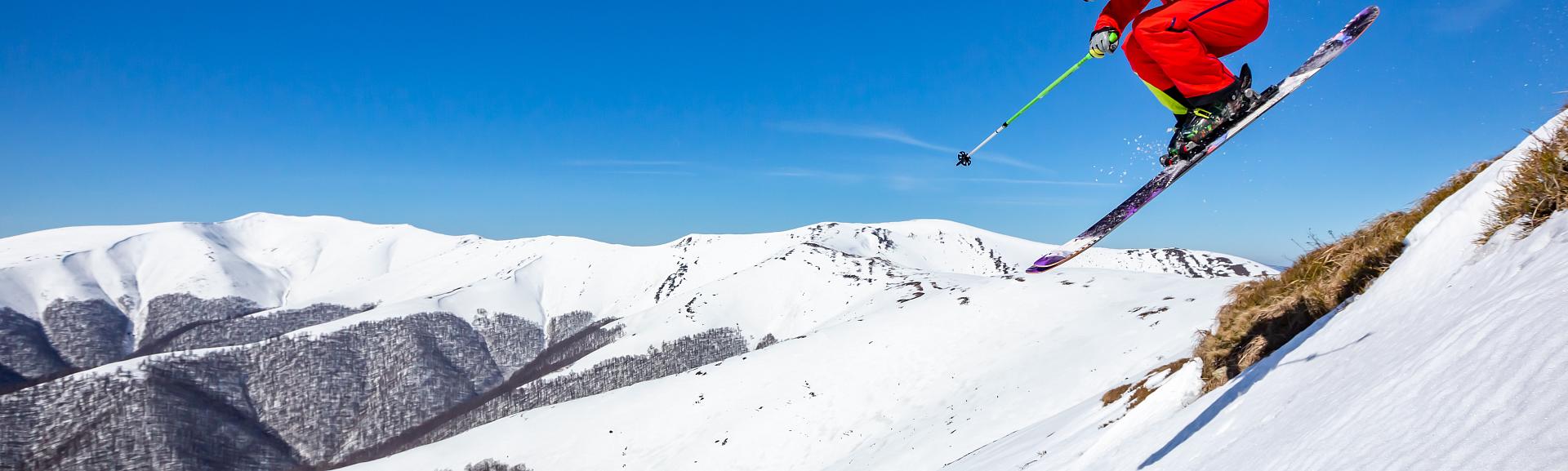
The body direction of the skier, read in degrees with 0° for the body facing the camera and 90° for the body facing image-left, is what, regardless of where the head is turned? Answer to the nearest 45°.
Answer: approximately 90°
